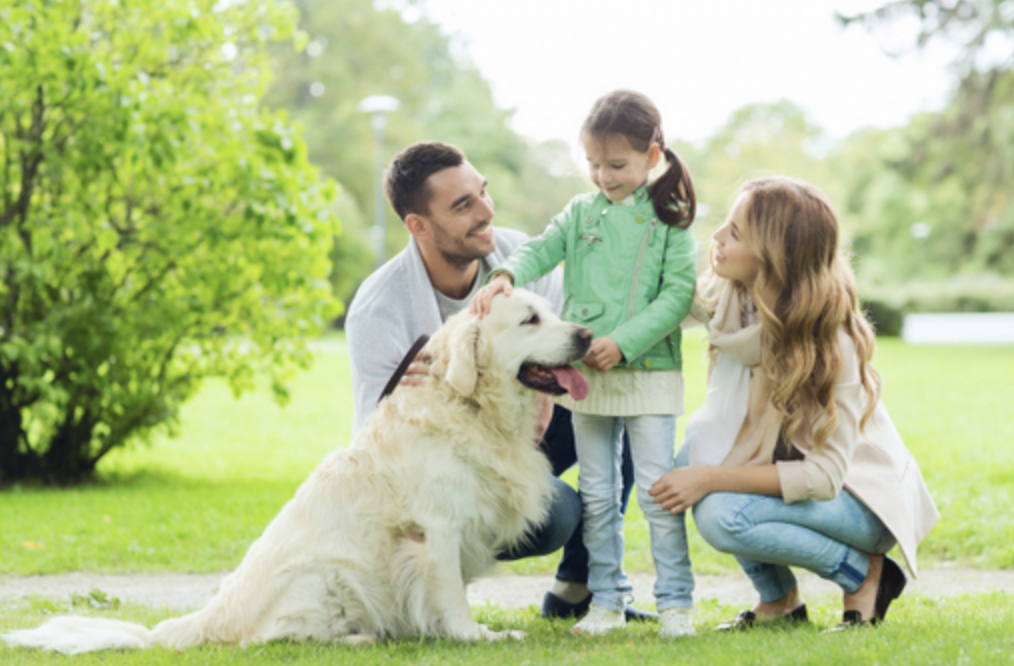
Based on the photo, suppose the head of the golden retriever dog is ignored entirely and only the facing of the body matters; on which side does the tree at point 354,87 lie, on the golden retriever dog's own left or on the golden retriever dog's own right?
on the golden retriever dog's own left

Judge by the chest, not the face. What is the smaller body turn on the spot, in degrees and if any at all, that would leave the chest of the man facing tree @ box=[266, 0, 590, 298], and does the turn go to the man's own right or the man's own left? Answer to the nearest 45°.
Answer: approximately 135° to the man's own left

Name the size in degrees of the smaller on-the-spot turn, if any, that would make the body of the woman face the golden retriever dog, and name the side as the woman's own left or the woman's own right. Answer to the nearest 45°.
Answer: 0° — they already face it

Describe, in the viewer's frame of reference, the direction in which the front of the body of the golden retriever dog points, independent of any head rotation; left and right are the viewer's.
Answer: facing to the right of the viewer

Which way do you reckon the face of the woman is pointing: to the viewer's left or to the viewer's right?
to the viewer's left

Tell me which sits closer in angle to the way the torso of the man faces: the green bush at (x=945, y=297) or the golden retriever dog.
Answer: the golden retriever dog

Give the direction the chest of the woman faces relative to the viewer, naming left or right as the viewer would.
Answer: facing to the left of the viewer

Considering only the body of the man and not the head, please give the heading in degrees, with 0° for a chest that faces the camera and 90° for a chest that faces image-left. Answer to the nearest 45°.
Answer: approximately 315°

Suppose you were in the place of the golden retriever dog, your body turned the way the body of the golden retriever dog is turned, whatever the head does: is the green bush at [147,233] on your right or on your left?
on your left

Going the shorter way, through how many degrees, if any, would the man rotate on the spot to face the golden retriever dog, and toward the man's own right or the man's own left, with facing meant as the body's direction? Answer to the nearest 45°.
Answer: approximately 45° to the man's own right

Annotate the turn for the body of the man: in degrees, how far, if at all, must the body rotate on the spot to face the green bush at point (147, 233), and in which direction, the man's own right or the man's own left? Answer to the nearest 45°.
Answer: approximately 180°
